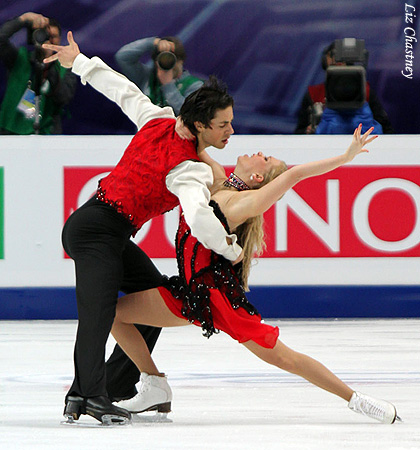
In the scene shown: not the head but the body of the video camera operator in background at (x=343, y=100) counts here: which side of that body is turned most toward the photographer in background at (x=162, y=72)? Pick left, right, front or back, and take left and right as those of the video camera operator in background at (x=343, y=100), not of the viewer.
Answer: right

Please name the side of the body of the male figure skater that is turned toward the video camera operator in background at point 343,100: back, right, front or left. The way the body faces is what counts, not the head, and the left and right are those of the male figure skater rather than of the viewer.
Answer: left

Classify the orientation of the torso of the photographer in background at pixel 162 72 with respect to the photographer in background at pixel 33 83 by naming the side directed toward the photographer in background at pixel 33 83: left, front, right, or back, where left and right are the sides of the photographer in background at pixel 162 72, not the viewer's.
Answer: right

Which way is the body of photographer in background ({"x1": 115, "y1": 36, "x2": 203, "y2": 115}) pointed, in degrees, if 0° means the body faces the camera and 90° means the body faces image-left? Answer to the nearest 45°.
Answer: approximately 0°

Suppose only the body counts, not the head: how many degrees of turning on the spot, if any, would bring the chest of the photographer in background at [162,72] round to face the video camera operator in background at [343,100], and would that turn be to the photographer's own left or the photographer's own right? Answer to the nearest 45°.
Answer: approximately 90° to the photographer's own left

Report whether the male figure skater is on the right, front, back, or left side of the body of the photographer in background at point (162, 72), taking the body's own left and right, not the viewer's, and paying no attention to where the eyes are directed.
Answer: front

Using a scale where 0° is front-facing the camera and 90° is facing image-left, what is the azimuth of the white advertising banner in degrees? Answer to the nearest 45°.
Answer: approximately 0°

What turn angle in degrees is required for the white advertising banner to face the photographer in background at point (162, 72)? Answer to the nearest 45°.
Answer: approximately 135° to its right
